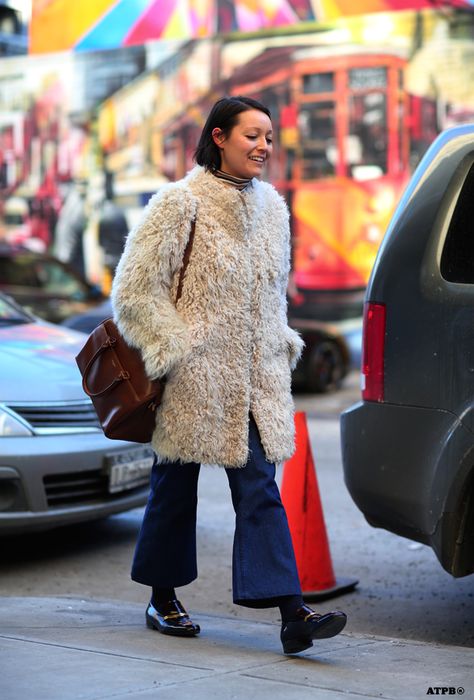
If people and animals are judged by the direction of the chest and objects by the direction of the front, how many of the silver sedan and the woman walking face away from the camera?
0

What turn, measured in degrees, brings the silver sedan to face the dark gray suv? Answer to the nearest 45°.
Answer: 0° — it already faces it

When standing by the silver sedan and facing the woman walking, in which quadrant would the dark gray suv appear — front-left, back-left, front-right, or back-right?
front-left

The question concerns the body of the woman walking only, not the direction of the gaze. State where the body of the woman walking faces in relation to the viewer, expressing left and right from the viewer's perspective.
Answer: facing the viewer and to the right of the viewer

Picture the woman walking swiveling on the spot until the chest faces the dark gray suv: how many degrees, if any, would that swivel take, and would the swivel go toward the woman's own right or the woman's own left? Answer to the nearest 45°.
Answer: approximately 90° to the woman's own left

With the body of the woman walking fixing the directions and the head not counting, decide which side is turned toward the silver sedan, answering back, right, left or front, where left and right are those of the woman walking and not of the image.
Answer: back

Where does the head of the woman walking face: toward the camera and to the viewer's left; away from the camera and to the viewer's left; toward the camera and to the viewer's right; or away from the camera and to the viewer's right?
toward the camera and to the viewer's right
